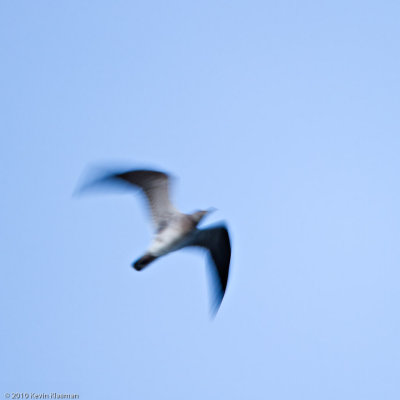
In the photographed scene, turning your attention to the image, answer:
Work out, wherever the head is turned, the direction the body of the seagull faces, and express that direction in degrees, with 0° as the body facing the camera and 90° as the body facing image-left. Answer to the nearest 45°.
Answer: approximately 270°
